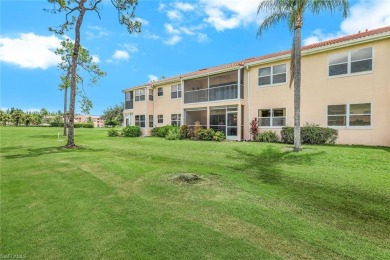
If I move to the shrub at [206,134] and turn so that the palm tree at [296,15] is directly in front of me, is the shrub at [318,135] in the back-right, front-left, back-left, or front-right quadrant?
front-left

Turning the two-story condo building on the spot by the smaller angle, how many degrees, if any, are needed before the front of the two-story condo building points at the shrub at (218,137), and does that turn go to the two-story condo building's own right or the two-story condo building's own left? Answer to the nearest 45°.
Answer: approximately 45° to the two-story condo building's own right

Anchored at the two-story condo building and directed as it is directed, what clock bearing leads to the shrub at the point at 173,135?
The shrub is roughly at 2 o'clock from the two-story condo building.

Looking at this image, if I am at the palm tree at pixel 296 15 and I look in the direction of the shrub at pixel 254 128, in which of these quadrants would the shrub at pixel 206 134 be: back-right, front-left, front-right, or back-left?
front-left

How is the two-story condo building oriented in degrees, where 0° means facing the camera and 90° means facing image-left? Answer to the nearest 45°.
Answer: approximately 45°

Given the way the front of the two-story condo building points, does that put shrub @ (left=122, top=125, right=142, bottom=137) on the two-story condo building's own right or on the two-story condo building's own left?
on the two-story condo building's own right
